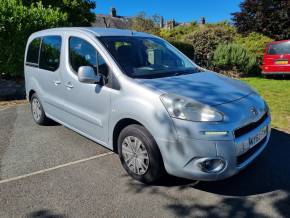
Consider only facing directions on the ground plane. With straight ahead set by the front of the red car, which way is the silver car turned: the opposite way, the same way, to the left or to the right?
to the right

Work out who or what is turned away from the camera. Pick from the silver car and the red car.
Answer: the red car

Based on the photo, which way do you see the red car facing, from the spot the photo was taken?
facing away from the viewer

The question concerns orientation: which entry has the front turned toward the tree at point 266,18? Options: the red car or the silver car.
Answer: the red car

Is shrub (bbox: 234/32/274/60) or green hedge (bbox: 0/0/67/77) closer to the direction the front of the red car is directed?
the shrub

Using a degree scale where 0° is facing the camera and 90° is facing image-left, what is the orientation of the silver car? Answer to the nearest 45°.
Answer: approximately 315°

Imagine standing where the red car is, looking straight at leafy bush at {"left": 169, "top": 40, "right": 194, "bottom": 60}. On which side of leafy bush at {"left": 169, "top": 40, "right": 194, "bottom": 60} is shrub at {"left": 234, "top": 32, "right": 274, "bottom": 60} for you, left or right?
right

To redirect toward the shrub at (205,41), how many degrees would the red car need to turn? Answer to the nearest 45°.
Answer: approximately 45° to its left

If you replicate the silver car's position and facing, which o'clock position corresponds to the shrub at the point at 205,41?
The shrub is roughly at 8 o'clock from the silver car.

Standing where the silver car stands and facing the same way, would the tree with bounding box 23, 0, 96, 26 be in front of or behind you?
behind

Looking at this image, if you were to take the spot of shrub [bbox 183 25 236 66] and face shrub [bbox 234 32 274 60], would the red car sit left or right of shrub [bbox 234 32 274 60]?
right

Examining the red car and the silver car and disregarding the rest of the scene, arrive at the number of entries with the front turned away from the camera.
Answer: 1

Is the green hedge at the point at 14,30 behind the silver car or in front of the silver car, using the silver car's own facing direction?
behind
